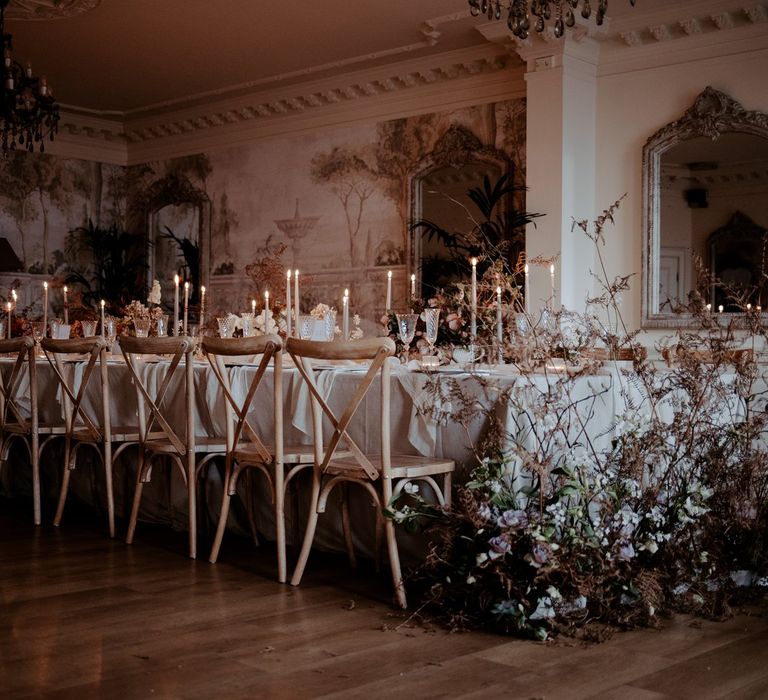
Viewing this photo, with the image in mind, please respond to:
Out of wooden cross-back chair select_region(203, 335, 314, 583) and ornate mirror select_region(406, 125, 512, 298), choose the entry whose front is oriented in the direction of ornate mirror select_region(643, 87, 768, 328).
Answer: the wooden cross-back chair

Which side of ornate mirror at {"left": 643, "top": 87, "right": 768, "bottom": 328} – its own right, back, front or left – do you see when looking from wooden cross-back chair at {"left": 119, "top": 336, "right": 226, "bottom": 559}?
front

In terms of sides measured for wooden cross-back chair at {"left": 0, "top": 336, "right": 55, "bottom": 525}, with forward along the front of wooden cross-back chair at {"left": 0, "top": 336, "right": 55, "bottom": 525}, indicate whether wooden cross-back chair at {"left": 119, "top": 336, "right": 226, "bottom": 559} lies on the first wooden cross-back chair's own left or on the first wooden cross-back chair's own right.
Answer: on the first wooden cross-back chair's own right

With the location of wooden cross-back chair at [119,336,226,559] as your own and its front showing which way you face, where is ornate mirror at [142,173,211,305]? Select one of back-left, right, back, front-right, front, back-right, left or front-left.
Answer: front-left

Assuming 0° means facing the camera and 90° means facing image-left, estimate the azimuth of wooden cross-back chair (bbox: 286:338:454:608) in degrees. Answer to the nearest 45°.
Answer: approximately 225°

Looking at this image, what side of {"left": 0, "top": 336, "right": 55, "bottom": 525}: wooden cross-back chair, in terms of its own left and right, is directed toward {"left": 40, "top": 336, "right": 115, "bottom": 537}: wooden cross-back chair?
right

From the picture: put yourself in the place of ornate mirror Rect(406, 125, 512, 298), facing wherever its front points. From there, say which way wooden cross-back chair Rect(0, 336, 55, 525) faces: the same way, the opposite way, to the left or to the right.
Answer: the opposite way

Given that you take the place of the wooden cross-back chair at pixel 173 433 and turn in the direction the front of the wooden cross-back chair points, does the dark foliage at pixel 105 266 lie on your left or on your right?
on your left

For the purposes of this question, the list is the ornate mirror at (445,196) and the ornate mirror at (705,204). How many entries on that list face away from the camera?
0

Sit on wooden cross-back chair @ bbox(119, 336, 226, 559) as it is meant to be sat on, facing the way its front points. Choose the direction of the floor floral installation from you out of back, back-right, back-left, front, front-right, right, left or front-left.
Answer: right
